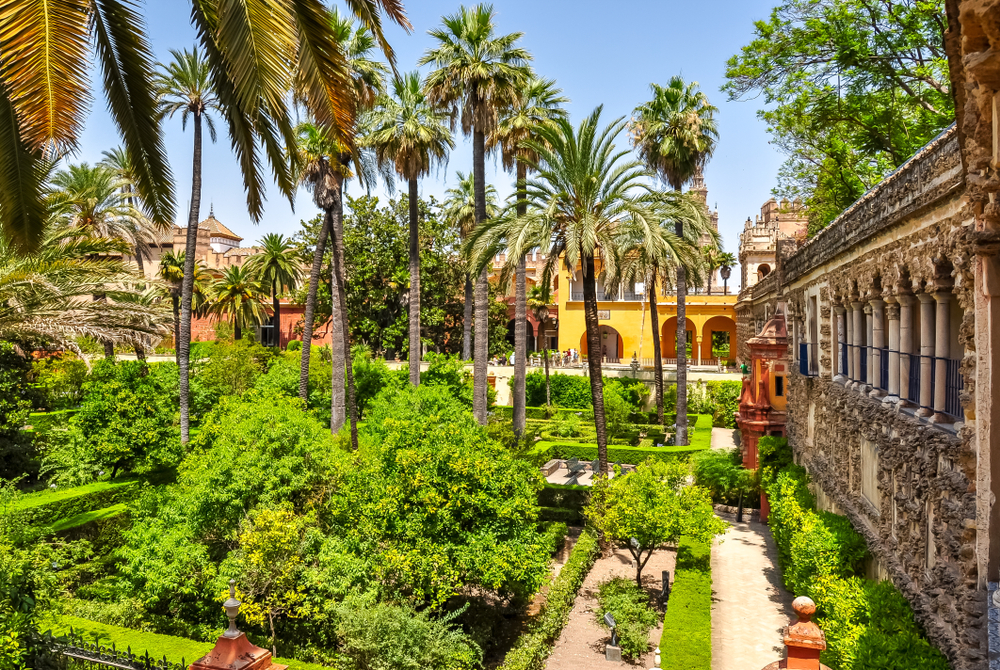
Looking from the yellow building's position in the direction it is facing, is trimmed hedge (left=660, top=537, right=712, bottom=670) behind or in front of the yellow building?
in front

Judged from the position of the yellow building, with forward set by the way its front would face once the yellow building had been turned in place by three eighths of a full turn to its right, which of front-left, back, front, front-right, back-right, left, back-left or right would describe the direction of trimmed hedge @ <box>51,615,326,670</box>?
back-left

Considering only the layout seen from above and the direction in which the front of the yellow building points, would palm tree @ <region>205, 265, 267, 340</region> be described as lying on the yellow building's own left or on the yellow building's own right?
on the yellow building's own right

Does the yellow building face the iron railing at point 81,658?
yes

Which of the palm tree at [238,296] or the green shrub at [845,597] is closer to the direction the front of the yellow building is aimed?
the green shrub

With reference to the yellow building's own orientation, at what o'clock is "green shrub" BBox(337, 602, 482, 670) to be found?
The green shrub is roughly at 12 o'clock from the yellow building.

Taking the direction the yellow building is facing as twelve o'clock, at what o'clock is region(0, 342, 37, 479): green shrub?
The green shrub is roughly at 1 o'clock from the yellow building.

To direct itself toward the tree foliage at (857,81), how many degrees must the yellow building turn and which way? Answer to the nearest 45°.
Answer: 0° — it already faces it

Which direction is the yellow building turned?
toward the camera

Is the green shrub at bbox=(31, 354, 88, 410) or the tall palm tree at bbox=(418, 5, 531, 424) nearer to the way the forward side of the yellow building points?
the tall palm tree

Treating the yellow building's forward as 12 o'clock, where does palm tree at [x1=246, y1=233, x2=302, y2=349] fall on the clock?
The palm tree is roughly at 2 o'clock from the yellow building.

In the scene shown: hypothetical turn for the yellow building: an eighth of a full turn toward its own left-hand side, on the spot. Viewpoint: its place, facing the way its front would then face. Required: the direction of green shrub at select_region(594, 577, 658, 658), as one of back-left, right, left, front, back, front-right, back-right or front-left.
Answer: front-right

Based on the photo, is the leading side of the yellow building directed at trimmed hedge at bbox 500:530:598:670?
yes

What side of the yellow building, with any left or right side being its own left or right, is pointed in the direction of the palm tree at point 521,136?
front

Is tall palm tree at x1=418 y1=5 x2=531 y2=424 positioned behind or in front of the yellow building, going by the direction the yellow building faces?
in front
